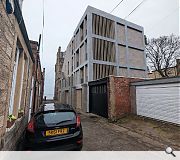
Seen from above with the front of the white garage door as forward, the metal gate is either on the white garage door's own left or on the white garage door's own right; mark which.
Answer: on the white garage door's own right

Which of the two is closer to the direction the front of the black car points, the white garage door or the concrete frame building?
the concrete frame building

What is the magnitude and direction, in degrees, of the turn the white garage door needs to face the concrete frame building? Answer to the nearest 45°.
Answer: approximately 90° to its right

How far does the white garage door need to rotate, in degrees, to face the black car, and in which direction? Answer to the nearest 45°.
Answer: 0° — it already faces it

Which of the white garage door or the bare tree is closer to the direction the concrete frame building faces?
the white garage door

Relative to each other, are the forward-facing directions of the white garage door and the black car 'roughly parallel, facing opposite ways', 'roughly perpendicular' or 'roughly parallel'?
roughly perpendicular

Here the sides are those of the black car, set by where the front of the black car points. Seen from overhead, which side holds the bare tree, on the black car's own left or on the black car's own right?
on the black car's own right

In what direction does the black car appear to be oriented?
away from the camera

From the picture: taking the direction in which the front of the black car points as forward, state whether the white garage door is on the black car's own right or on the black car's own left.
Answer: on the black car's own right

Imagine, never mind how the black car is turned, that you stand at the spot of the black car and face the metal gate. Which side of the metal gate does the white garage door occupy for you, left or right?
right
